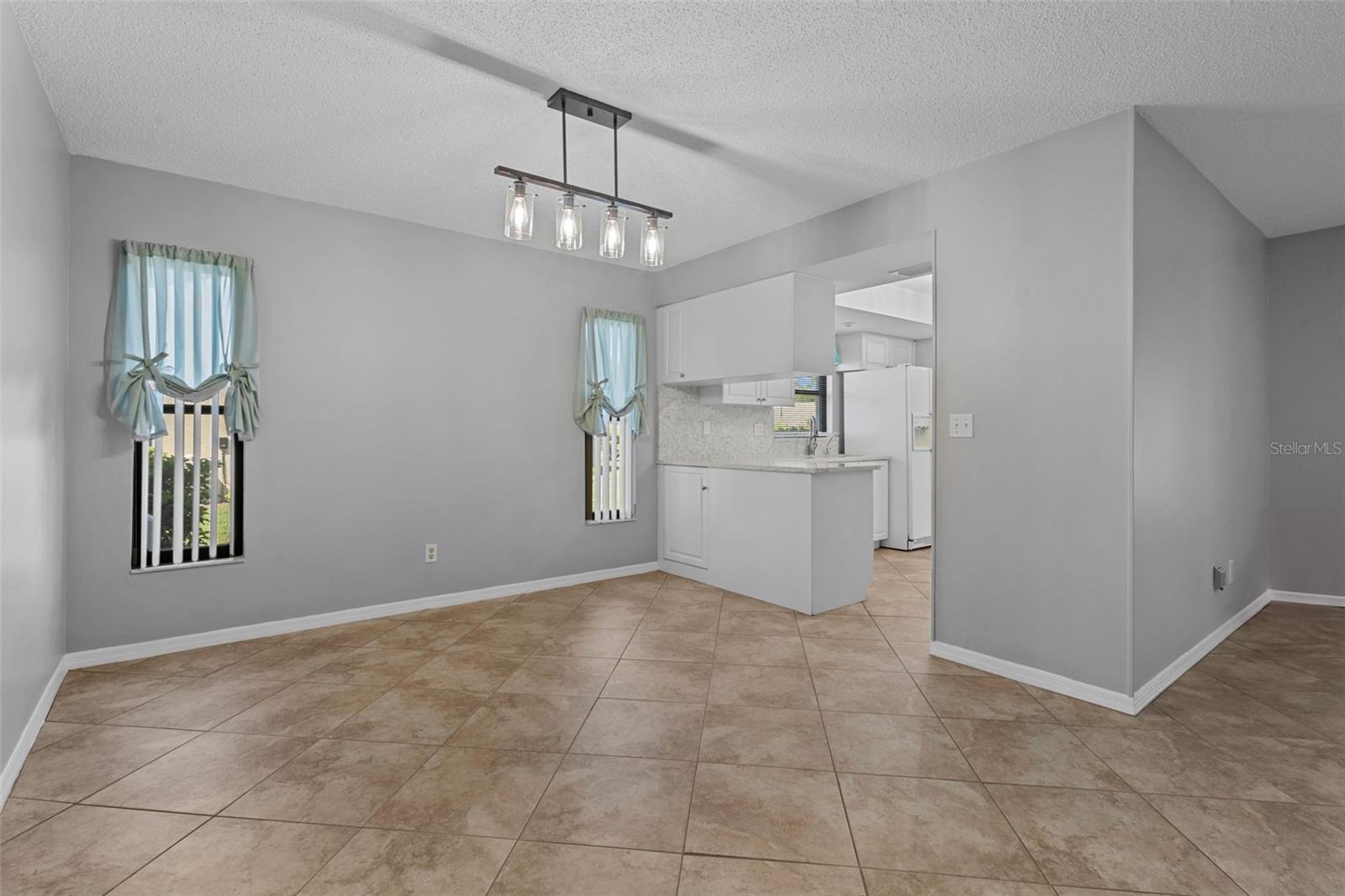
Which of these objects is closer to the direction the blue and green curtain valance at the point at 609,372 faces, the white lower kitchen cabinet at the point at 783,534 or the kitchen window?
the white lower kitchen cabinet

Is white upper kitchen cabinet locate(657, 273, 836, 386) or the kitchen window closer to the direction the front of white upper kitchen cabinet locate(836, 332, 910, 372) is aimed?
the white upper kitchen cabinet

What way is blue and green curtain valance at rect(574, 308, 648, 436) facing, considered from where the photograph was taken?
facing the viewer and to the right of the viewer

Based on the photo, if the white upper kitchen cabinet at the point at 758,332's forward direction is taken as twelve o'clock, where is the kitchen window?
The kitchen window is roughly at 5 o'clock from the white upper kitchen cabinet.

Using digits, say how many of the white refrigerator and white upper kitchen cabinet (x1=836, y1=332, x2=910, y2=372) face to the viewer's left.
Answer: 0

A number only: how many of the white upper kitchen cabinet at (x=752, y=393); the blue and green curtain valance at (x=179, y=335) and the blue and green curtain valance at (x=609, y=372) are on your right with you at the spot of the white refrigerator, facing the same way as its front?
3

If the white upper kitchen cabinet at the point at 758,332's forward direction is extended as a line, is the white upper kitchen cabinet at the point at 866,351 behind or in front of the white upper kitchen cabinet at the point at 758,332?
behind

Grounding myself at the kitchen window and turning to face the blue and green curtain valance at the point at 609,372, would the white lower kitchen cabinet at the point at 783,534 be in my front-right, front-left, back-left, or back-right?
front-left

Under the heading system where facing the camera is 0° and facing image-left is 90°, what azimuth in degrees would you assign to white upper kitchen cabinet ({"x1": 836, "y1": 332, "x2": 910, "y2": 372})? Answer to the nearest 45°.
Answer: approximately 315°

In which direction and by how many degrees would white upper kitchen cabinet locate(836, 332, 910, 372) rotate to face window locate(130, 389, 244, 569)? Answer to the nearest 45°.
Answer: approximately 90° to its right

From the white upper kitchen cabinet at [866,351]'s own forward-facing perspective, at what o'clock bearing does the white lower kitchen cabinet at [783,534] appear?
The white lower kitchen cabinet is roughly at 2 o'clock from the white upper kitchen cabinet.
